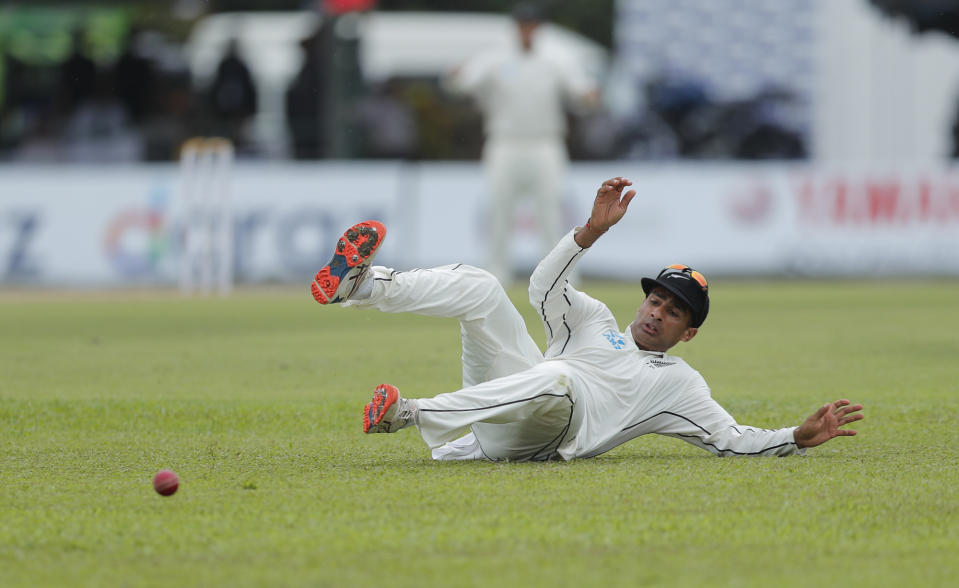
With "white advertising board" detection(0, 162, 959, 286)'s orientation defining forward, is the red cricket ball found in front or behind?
in front

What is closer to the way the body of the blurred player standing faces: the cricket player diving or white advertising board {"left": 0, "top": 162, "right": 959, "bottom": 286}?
the cricket player diving

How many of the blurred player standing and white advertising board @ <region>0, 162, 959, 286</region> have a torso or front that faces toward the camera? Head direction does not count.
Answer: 2

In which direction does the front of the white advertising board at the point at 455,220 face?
toward the camera

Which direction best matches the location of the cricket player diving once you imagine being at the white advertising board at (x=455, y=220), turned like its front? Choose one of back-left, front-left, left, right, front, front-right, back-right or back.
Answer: front

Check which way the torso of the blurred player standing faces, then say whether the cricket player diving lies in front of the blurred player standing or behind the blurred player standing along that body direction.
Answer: in front

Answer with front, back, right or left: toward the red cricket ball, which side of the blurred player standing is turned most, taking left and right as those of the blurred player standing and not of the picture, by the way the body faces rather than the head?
front

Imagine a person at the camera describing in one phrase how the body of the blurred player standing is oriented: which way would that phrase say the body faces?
toward the camera

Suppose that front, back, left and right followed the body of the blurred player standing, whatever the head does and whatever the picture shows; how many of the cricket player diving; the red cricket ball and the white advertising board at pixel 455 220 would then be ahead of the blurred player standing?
2
